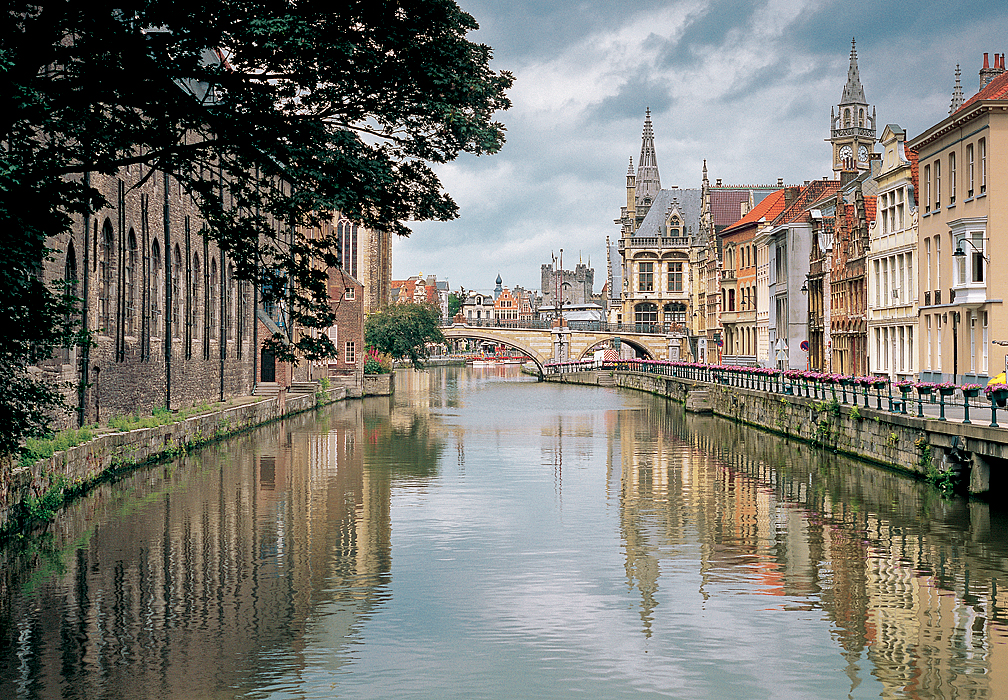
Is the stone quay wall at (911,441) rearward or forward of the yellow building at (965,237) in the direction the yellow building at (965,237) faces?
forward

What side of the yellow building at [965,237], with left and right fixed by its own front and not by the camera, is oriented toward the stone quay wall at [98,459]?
front

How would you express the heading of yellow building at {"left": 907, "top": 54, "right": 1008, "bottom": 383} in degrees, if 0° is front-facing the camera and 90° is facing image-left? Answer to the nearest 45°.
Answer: approximately 45°

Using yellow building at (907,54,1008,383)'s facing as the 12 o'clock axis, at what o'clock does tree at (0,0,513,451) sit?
The tree is roughly at 11 o'clock from the yellow building.
